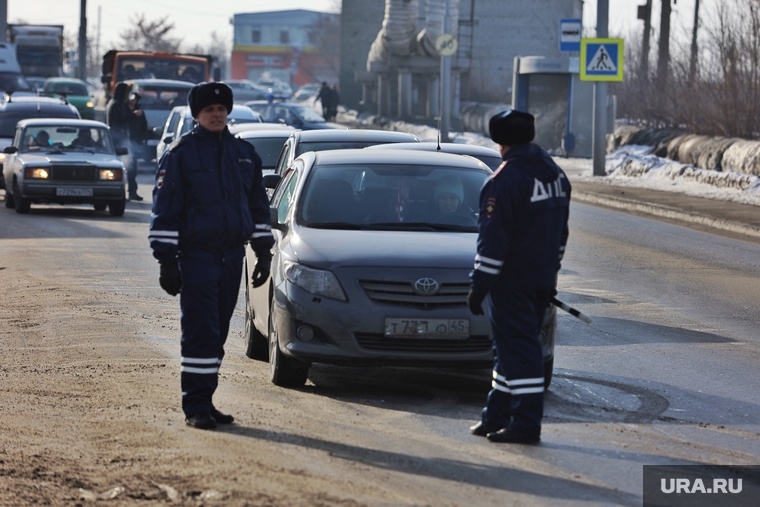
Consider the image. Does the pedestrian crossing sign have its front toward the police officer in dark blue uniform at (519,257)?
yes

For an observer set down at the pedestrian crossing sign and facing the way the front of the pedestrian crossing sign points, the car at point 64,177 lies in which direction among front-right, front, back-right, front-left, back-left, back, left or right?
front-right

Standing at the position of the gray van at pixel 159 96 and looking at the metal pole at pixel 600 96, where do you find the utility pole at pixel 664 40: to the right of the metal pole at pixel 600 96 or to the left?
left

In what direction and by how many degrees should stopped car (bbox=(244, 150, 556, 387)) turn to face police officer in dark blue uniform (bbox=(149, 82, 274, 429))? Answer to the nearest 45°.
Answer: approximately 45° to its right

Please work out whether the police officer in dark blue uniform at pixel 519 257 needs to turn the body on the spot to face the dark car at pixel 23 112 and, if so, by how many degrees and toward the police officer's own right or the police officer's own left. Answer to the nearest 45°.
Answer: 0° — they already face it

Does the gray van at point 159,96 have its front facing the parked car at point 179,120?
yes

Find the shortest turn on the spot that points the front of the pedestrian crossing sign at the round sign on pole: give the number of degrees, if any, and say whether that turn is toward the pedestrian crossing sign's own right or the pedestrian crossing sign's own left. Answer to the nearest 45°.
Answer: approximately 135° to the pedestrian crossing sign's own right

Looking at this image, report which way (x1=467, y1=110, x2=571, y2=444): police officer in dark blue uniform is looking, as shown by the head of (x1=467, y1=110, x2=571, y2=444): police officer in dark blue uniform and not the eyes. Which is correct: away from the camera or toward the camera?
away from the camera

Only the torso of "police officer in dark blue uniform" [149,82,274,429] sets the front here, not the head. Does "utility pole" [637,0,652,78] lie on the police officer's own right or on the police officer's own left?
on the police officer's own left

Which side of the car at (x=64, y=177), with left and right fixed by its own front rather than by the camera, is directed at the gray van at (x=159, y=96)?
back

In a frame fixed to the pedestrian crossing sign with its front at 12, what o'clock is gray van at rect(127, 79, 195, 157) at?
The gray van is roughly at 4 o'clock from the pedestrian crossing sign.

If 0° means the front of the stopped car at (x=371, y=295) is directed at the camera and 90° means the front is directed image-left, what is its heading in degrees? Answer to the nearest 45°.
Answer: approximately 0°

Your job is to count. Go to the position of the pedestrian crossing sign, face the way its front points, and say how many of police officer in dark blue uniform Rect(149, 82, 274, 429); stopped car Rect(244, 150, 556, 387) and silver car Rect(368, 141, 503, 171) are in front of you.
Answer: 3
